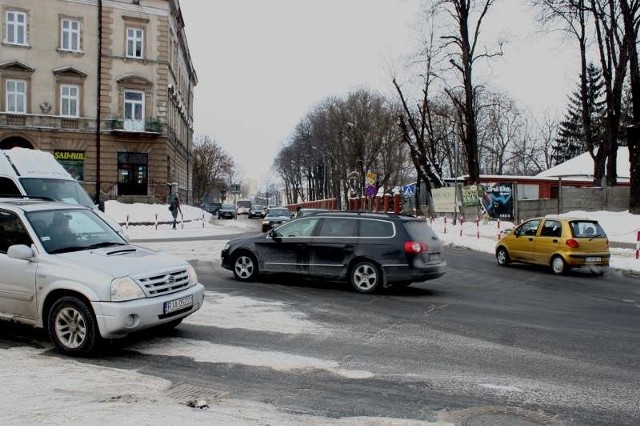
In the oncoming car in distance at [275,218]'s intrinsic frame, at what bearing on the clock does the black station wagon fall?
The black station wagon is roughly at 12 o'clock from the oncoming car in distance.

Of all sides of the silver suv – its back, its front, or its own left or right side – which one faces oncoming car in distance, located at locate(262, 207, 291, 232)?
left

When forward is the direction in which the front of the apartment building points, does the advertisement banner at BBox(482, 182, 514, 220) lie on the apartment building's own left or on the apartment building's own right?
on the apartment building's own left

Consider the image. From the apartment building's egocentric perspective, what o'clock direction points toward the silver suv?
The silver suv is roughly at 12 o'clock from the apartment building.

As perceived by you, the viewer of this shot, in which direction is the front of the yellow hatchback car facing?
facing away from the viewer and to the left of the viewer

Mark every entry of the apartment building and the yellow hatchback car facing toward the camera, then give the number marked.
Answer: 1

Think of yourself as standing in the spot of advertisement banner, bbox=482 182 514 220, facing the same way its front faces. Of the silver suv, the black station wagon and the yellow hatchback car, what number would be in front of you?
3

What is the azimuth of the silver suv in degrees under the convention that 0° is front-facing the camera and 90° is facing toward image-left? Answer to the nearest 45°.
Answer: approximately 315°

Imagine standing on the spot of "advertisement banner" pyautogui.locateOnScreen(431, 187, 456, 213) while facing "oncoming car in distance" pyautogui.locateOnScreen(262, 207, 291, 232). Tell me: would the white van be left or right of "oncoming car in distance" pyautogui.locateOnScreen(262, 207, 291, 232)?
left

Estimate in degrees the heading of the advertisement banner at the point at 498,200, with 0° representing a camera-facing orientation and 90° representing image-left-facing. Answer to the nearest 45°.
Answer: approximately 0°

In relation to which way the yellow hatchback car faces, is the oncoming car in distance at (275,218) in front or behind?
in front

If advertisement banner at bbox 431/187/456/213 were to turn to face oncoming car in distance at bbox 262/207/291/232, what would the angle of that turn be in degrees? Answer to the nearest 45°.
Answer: approximately 90° to its right

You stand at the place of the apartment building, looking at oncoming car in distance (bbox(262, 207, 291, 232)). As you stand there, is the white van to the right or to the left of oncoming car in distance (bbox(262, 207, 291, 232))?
right

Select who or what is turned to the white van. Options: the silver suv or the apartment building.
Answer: the apartment building
